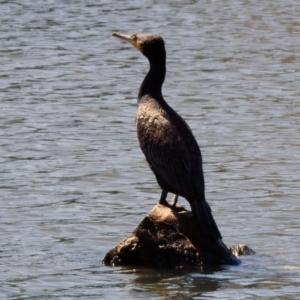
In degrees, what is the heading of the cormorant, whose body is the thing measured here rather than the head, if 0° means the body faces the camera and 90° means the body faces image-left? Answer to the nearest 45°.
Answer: approximately 90°
